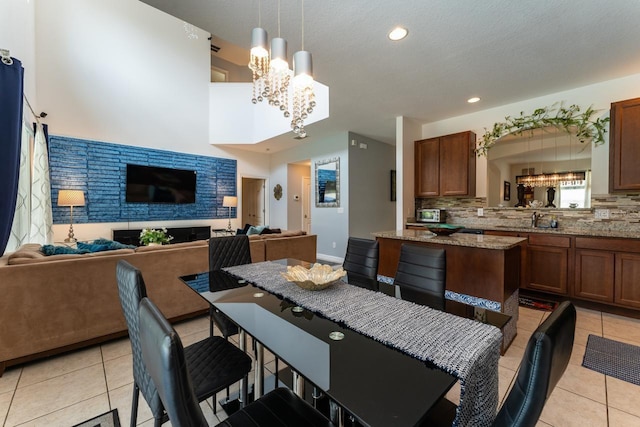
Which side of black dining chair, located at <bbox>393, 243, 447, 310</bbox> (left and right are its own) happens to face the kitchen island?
back

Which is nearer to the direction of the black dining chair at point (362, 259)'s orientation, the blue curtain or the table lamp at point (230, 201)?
the blue curtain

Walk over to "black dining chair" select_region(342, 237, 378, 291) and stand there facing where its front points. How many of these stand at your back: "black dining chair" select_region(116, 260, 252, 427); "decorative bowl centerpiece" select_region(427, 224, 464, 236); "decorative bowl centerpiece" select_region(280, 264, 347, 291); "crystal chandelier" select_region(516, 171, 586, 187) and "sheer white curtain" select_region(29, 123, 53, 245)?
2

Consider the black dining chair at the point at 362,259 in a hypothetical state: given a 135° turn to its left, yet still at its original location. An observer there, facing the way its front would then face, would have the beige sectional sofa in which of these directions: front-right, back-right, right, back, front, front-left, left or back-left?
back

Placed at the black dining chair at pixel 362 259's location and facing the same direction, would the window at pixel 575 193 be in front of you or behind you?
behind

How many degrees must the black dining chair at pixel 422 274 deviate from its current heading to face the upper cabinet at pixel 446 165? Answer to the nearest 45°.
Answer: approximately 135° to its right

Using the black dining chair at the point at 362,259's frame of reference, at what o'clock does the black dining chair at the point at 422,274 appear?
the black dining chair at the point at 422,274 is roughly at 9 o'clock from the black dining chair at the point at 362,259.

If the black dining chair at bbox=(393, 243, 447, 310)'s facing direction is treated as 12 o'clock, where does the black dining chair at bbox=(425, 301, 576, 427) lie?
the black dining chair at bbox=(425, 301, 576, 427) is roughly at 10 o'clock from the black dining chair at bbox=(393, 243, 447, 310).

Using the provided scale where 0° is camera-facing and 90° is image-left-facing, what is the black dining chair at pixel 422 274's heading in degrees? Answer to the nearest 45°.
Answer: approximately 45°

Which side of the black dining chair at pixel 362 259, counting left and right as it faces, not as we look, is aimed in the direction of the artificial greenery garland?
back

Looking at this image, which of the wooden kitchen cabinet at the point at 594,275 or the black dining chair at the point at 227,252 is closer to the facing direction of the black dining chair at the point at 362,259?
the black dining chair

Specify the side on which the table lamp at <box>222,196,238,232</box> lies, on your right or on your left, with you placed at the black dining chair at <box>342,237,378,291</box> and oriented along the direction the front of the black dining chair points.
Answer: on your right

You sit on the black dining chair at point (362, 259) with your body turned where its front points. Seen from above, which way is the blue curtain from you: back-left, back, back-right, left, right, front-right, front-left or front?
front-right

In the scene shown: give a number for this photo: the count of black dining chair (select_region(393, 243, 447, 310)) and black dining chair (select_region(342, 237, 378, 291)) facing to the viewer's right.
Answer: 0

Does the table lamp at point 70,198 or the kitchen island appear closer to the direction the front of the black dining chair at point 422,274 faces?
the table lamp

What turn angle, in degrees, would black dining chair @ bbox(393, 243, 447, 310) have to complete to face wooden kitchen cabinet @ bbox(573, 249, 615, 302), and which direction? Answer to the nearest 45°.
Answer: approximately 180°
